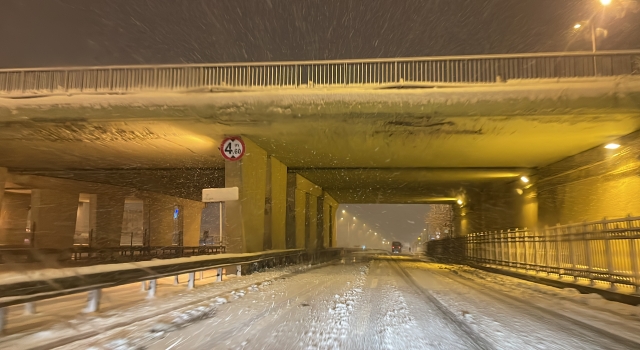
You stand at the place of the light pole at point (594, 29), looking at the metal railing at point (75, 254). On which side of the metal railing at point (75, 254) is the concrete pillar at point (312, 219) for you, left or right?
right

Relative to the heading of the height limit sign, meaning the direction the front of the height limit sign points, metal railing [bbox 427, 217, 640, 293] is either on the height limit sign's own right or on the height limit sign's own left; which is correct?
on the height limit sign's own left

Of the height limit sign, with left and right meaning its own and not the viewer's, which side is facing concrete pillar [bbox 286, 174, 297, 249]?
back

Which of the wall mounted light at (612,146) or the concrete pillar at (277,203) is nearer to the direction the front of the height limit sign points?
the wall mounted light

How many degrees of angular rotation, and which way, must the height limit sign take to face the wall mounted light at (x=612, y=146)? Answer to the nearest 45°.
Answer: approximately 90° to its left

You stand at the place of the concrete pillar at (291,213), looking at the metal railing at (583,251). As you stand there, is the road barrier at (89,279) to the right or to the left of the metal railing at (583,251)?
right

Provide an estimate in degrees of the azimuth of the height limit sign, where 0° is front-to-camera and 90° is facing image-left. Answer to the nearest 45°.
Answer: approximately 0°

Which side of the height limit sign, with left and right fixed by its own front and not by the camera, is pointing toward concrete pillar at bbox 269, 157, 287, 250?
back

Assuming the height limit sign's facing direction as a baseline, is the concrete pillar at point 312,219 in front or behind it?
behind

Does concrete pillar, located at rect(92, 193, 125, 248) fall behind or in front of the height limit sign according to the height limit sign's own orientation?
behind

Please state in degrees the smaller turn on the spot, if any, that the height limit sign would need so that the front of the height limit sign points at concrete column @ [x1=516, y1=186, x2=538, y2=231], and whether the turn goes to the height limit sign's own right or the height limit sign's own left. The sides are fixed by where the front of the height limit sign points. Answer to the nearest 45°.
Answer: approximately 135° to the height limit sign's own left
